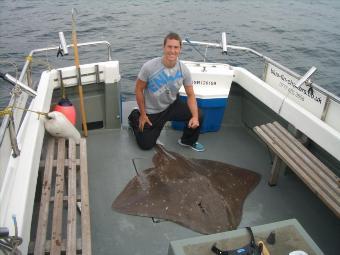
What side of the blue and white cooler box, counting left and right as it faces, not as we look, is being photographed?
front

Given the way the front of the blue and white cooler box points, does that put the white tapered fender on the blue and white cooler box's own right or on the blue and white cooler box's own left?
on the blue and white cooler box's own right

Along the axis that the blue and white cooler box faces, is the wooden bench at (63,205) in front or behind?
in front
